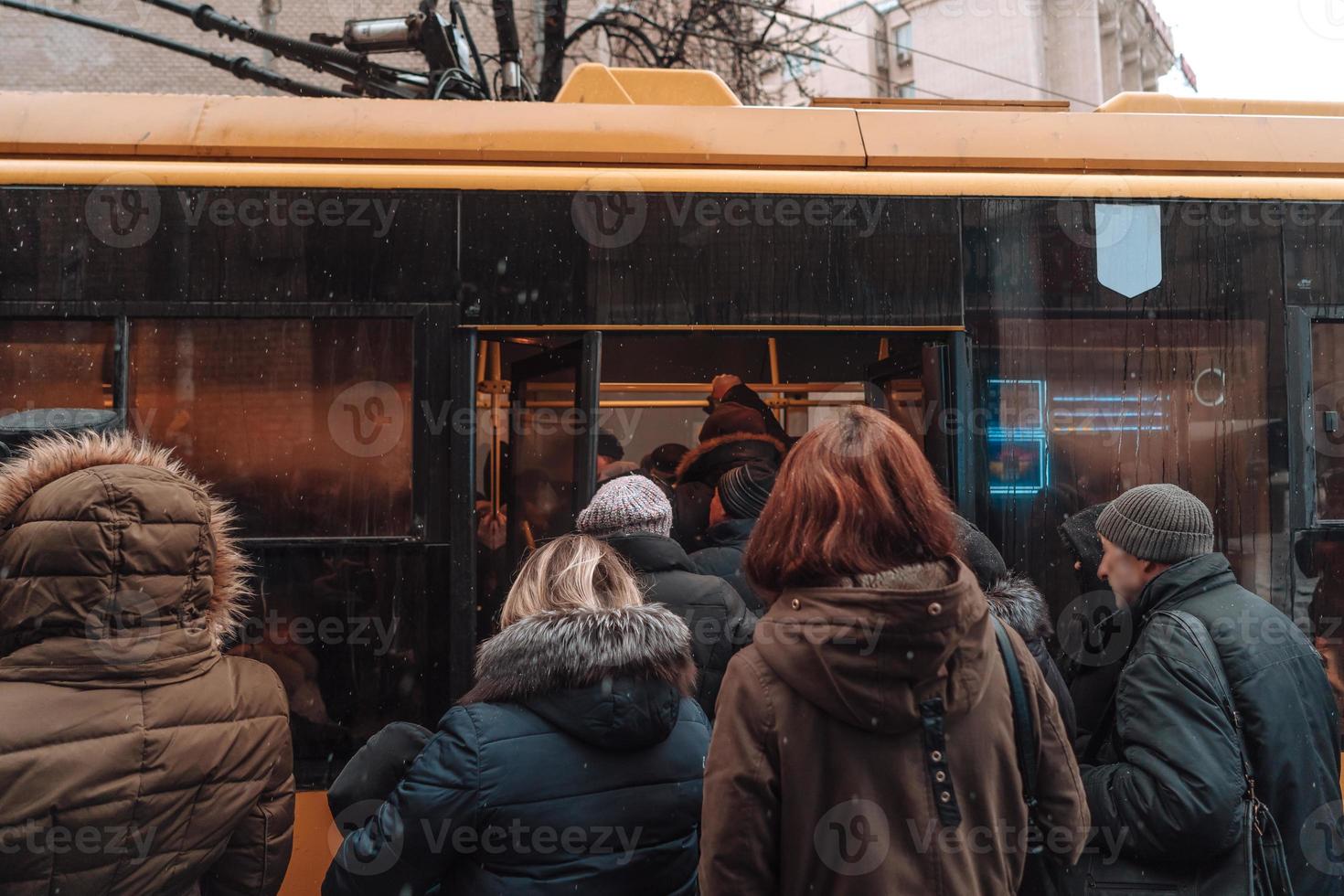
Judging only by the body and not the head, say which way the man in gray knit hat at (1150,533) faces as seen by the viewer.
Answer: to the viewer's left

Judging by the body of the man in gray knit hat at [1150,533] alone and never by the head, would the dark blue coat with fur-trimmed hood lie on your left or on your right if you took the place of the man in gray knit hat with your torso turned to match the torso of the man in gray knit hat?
on your left

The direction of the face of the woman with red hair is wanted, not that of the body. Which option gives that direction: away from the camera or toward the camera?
away from the camera

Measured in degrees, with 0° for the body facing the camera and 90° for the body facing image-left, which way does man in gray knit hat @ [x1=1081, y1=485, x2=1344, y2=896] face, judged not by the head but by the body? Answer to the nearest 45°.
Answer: approximately 135°

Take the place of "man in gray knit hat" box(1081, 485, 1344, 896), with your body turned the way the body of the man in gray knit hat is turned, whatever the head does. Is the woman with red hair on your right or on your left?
on your left

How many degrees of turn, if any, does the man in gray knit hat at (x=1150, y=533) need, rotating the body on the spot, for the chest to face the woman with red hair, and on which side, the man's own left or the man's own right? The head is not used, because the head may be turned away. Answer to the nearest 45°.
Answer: approximately 90° to the man's own left
